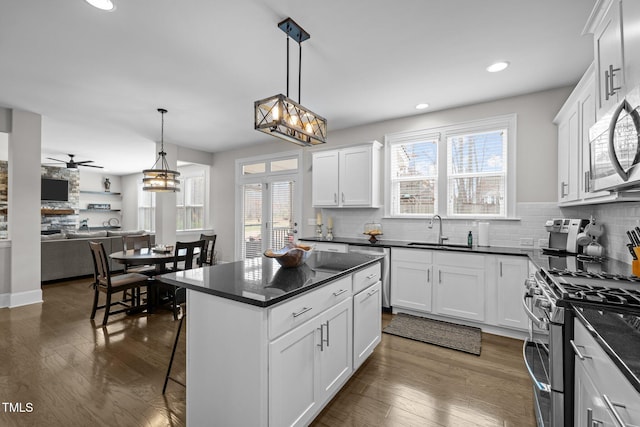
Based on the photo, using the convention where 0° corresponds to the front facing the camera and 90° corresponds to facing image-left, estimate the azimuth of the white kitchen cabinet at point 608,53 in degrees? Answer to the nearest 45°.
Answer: approximately 90°

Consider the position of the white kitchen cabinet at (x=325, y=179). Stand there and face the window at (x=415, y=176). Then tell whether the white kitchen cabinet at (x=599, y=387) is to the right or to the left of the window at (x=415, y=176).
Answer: right

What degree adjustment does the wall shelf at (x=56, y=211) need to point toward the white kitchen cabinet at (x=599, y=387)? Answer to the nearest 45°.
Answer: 0° — it already faces it

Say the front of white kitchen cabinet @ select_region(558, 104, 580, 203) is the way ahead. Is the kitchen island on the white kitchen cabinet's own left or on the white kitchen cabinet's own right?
on the white kitchen cabinet's own left

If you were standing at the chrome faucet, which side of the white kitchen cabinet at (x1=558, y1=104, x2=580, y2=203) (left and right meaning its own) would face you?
front

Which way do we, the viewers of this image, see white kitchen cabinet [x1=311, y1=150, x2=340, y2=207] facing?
facing the viewer and to the left of the viewer

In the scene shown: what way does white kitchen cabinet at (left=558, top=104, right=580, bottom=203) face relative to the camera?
to the viewer's left

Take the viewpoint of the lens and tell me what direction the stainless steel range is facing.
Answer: facing to the left of the viewer

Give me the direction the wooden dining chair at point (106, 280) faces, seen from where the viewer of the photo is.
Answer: facing away from the viewer and to the right of the viewer

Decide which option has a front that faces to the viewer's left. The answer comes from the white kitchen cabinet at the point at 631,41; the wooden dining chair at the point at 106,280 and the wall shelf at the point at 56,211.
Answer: the white kitchen cabinet
